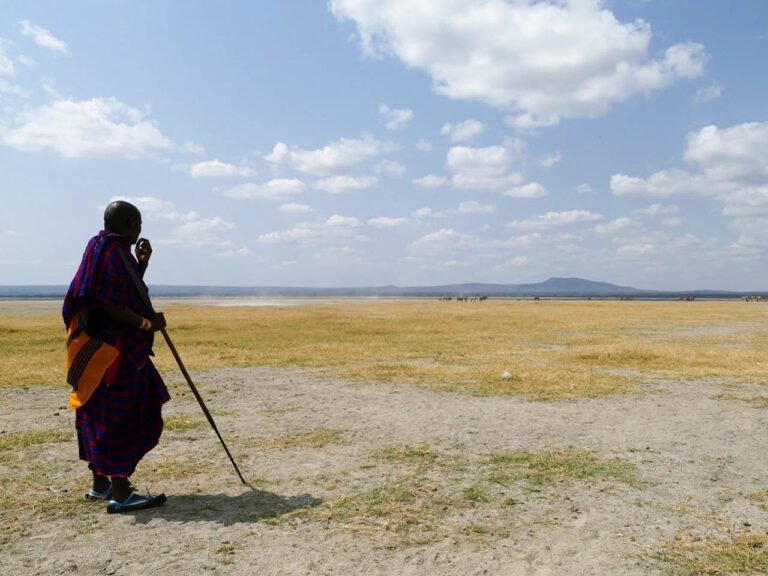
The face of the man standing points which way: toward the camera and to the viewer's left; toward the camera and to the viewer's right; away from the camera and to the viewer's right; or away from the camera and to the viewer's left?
away from the camera and to the viewer's right

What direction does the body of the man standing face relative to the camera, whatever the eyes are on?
to the viewer's right
